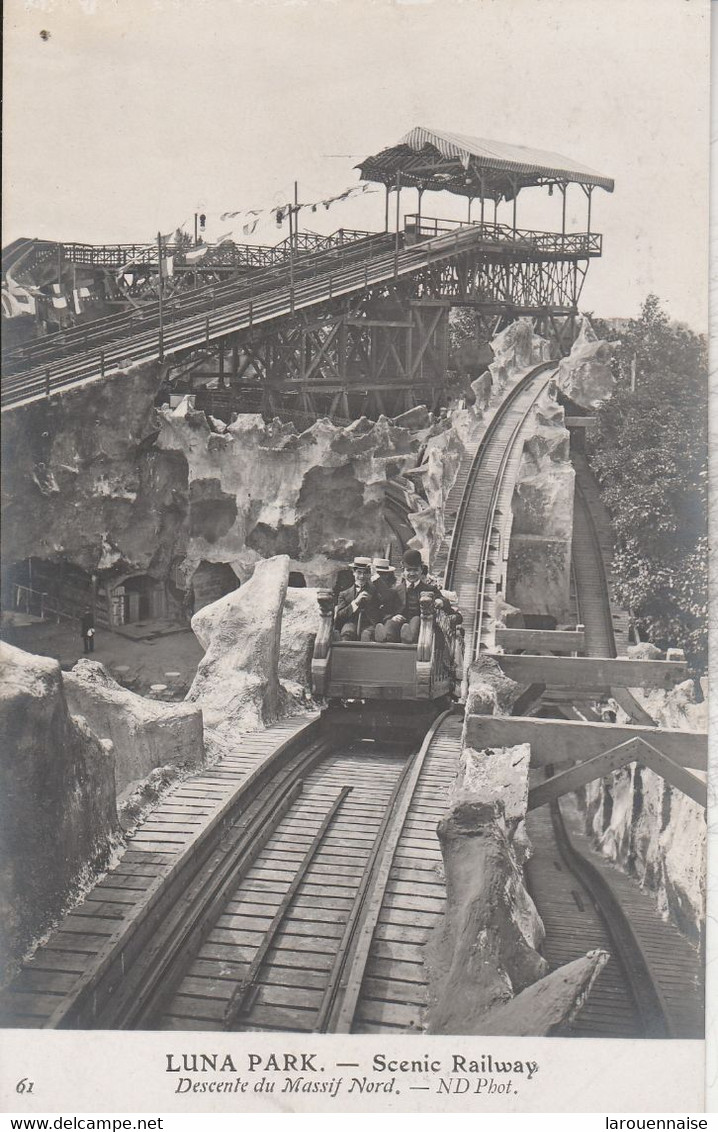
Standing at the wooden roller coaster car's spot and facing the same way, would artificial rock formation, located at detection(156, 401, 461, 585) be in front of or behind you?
behind

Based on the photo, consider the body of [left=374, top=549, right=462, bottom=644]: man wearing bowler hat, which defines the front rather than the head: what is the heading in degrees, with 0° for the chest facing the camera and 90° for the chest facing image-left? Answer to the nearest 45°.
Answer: approximately 0°

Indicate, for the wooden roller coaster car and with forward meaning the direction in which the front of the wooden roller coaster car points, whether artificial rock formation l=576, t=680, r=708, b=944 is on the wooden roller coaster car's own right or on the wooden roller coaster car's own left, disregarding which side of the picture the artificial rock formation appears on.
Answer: on the wooden roller coaster car's own left
